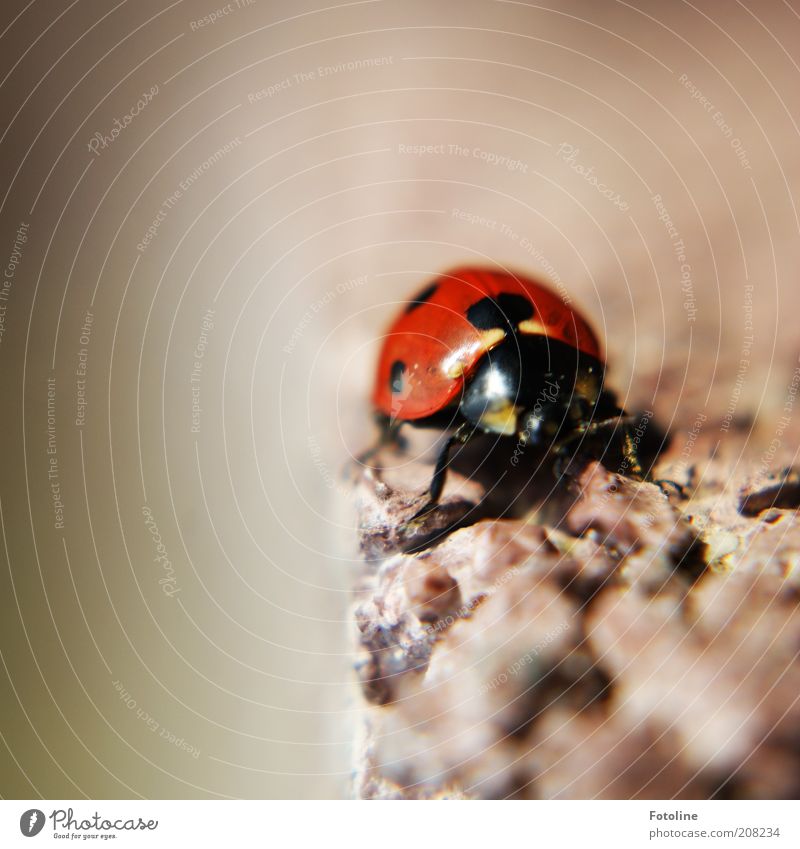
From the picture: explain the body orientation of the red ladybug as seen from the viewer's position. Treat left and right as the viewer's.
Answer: facing the viewer and to the right of the viewer
